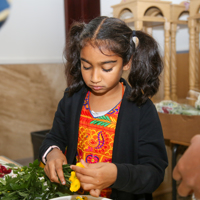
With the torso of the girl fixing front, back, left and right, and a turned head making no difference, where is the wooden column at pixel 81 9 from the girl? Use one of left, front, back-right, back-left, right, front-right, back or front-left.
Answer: back-right

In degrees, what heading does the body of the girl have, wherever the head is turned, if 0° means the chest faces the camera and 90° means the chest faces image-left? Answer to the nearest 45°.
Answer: approximately 45°

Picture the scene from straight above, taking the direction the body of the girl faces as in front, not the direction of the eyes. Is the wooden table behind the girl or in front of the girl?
behind
